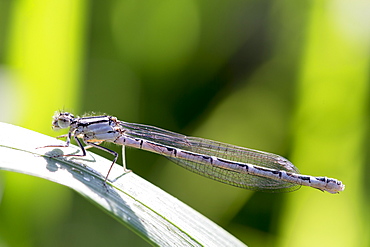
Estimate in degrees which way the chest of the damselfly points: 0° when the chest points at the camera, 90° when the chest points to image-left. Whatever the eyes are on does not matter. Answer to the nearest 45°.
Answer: approximately 90°
